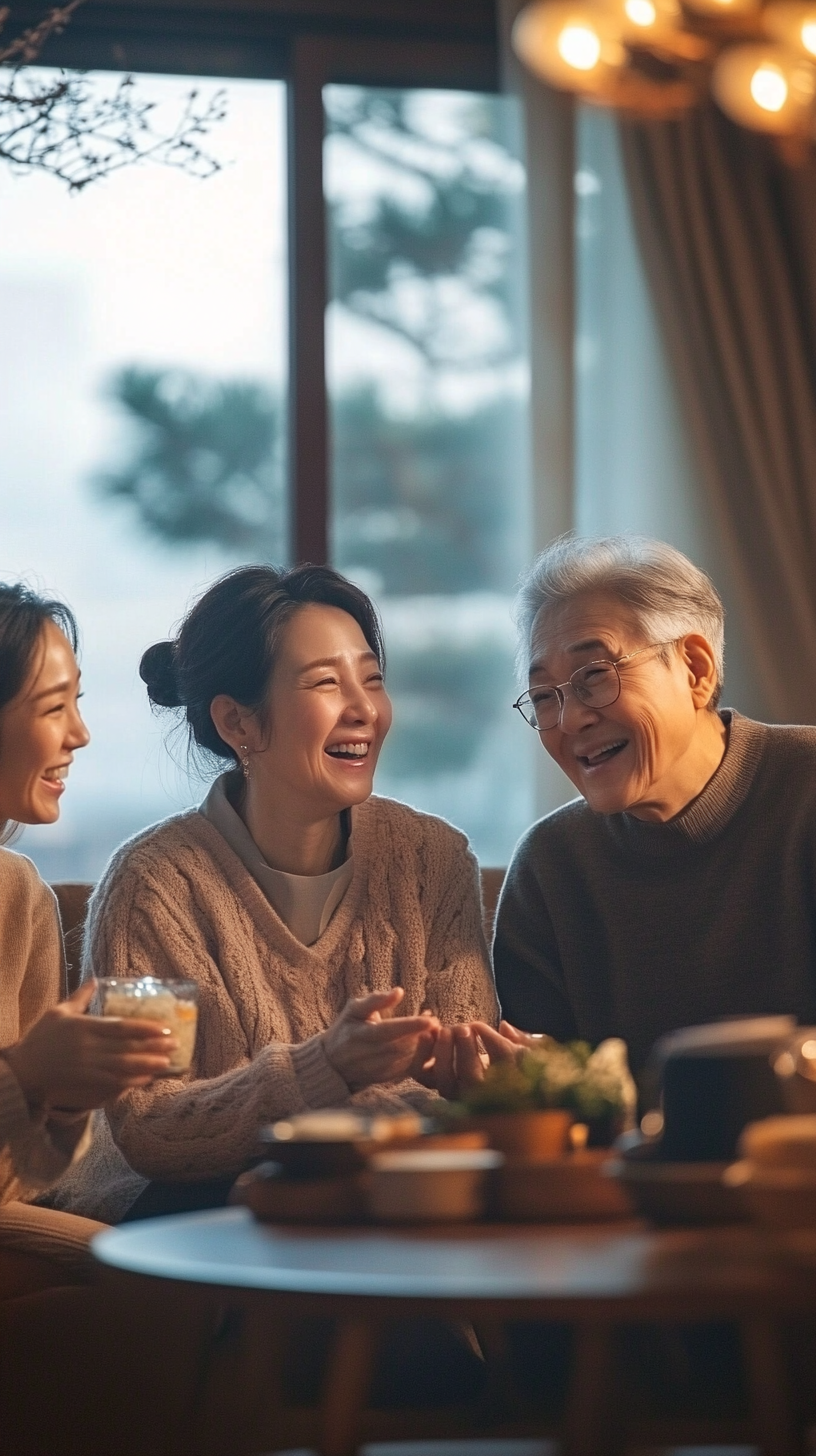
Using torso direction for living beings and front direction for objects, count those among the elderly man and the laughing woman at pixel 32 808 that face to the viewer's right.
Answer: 1

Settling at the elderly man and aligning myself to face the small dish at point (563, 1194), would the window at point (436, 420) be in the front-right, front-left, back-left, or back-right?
back-right

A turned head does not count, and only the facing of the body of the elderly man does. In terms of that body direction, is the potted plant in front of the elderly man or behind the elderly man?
in front

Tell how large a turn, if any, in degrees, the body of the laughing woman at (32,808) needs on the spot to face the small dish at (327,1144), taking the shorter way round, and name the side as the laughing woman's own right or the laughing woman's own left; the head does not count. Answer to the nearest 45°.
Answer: approximately 90° to the laughing woman's own right

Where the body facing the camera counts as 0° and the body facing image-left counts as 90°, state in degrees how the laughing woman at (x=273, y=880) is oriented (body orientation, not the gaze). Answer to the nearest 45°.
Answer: approximately 315°

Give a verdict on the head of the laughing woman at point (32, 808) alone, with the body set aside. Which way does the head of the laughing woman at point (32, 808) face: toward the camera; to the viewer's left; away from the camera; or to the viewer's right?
to the viewer's right

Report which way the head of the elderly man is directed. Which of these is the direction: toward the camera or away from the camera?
toward the camera

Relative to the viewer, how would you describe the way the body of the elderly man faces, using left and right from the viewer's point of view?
facing the viewer and to the left of the viewer

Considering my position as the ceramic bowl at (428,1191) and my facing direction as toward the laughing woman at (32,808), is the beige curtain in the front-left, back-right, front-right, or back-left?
front-right

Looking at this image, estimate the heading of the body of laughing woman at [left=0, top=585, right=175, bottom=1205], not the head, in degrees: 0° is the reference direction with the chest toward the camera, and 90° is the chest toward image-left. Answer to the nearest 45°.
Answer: approximately 270°
